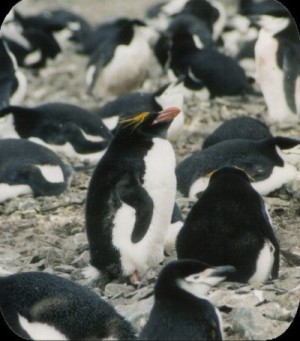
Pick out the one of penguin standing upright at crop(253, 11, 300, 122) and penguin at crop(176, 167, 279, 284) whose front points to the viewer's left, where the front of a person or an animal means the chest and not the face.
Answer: the penguin standing upright

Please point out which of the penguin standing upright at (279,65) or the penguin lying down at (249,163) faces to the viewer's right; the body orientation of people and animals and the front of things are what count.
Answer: the penguin lying down

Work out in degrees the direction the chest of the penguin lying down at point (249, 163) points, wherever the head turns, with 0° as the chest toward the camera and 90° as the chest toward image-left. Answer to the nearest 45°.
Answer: approximately 270°

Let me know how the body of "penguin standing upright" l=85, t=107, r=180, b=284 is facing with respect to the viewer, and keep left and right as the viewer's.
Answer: facing to the right of the viewer

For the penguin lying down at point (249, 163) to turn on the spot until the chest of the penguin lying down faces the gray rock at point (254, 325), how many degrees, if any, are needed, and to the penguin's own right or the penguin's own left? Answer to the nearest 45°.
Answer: approximately 90° to the penguin's own right

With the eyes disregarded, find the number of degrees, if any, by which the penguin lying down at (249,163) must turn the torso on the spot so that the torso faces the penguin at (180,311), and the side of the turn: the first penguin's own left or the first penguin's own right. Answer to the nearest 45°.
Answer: approximately 90° to the first penguin's own right

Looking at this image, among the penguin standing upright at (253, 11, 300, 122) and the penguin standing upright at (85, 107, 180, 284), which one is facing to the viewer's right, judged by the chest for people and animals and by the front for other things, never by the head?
the penguin standing upright at (85, 107, 180, 284)
